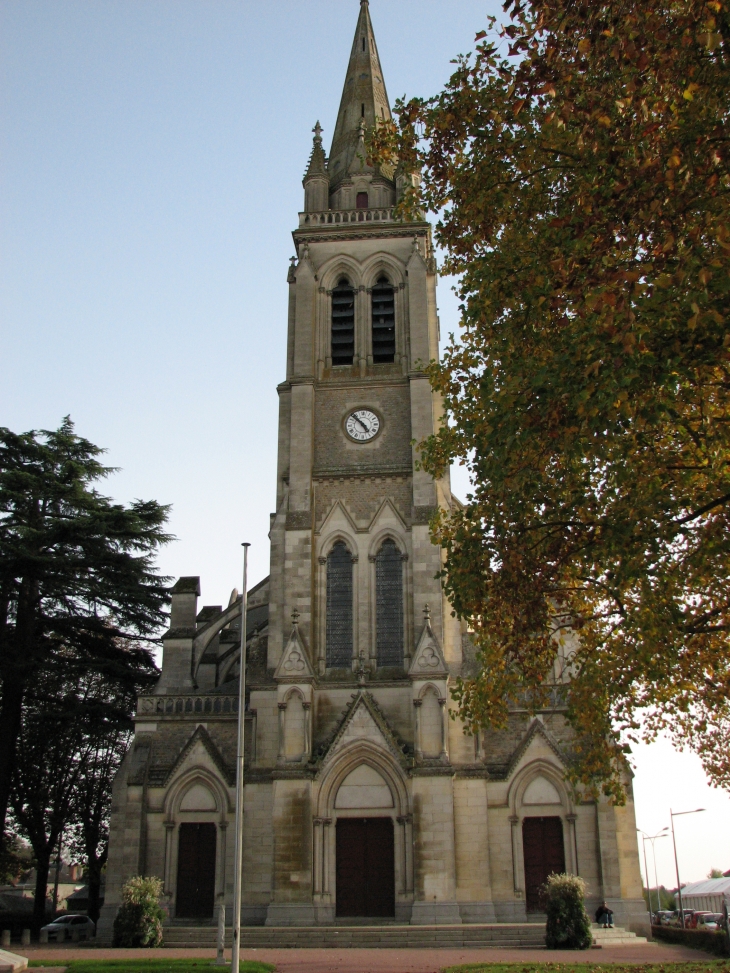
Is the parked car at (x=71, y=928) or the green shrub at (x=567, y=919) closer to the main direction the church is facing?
the green shrub

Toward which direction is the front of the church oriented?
toward the camera

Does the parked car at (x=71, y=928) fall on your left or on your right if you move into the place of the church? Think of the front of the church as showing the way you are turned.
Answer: on your right

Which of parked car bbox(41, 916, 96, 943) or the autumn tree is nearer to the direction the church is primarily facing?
the autumn tree

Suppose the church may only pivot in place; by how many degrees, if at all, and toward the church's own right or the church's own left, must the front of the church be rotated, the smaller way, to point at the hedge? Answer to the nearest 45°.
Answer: approximately 90° to the church's own left

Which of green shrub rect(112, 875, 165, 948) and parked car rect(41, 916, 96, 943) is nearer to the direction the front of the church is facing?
the green shrub

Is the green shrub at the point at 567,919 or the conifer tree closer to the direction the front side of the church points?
the green shrub

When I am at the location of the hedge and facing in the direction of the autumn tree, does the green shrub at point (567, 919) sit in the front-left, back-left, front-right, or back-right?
front-right

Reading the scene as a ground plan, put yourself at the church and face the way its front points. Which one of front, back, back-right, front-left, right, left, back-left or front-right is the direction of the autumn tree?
front

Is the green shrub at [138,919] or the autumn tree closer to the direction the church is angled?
the autumn tree

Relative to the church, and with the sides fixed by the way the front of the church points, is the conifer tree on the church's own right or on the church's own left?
on the church's own right
